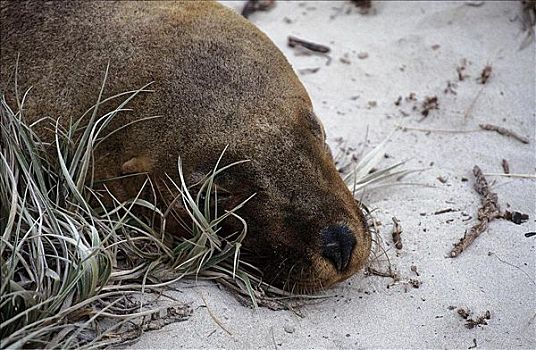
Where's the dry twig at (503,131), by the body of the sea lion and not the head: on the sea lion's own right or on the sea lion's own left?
on the sea lion's own left

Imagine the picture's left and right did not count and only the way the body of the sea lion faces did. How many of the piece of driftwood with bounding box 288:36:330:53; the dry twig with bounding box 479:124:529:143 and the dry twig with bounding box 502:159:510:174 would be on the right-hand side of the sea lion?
0

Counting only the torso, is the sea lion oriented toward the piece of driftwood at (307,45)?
no

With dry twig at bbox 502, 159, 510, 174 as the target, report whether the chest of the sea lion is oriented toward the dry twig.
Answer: no

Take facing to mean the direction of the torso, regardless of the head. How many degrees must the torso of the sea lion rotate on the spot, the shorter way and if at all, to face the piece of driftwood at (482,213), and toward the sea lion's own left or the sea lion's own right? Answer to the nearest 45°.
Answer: approximately 45° to the sea lion's own left

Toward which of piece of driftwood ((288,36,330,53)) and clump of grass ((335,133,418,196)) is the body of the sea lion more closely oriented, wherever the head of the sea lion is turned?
the clump of grass
